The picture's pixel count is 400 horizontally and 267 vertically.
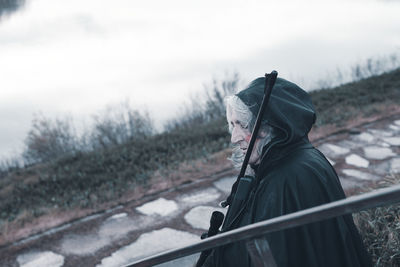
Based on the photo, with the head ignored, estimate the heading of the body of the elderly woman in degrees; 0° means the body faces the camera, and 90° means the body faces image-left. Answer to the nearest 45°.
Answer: approximately 90°

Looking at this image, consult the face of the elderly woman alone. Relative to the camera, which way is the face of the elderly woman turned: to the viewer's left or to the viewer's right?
to the viewer's left
